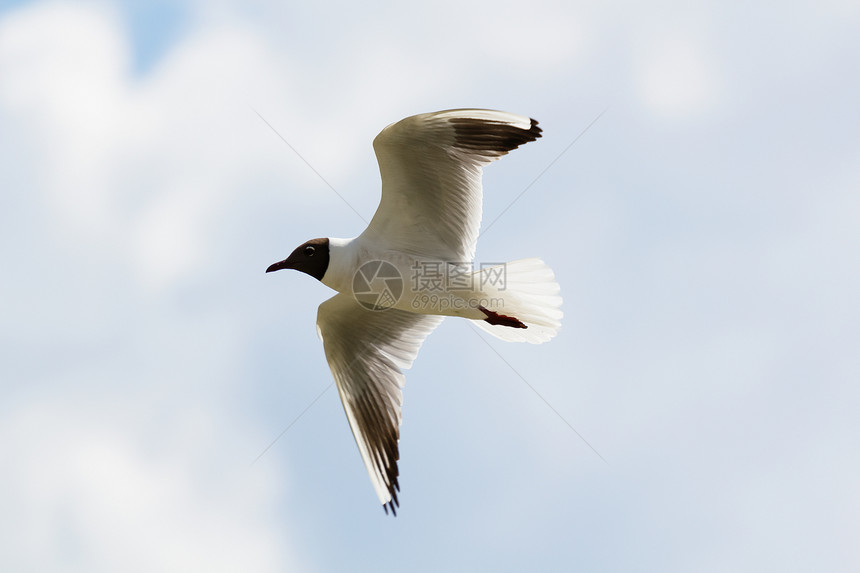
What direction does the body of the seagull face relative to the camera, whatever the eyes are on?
to the viewer's left
